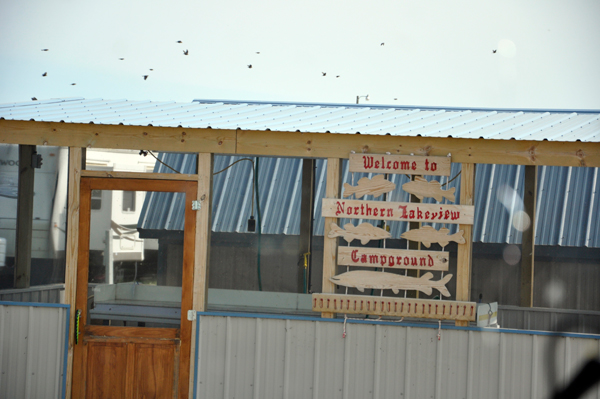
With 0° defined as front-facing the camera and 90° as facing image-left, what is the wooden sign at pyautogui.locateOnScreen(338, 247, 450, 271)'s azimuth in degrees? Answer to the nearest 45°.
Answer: approximately 0°

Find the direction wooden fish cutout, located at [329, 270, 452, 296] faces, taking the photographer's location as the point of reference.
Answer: facing to the left of the viewer

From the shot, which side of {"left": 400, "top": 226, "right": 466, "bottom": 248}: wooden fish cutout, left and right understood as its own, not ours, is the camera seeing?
left
